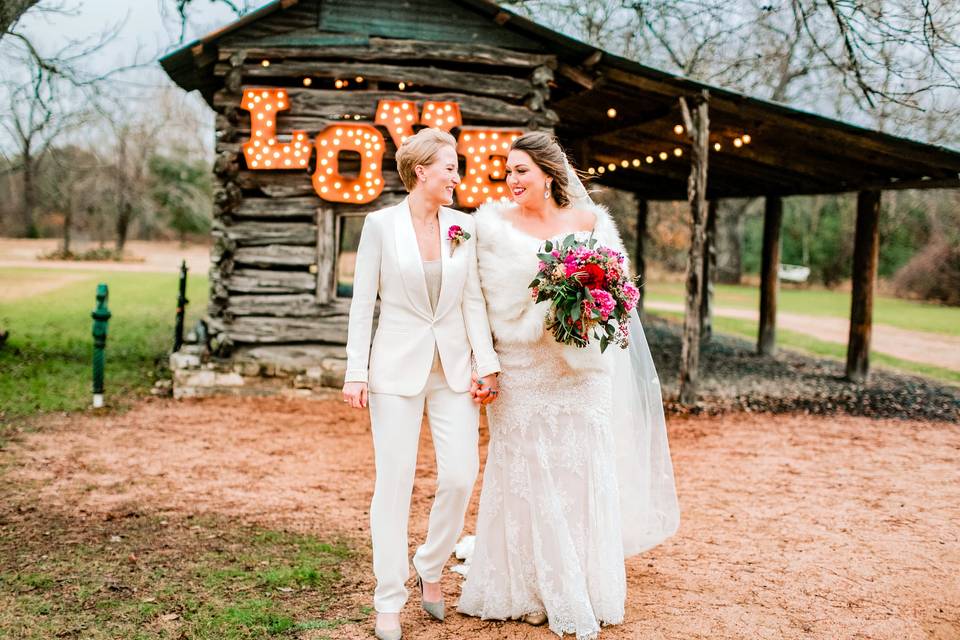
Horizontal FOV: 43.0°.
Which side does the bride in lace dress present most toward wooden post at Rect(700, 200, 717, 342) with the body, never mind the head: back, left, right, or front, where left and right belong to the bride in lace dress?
back

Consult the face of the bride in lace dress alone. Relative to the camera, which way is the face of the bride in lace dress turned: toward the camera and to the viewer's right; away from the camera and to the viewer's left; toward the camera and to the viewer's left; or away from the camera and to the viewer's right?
toward the camera and to the viewer's left

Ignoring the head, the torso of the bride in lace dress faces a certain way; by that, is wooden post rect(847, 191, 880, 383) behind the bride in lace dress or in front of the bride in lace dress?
behind

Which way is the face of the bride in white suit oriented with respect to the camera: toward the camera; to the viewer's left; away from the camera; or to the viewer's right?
to the viewer's right

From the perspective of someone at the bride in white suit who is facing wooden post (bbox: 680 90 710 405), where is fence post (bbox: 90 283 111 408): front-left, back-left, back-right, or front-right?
front-left

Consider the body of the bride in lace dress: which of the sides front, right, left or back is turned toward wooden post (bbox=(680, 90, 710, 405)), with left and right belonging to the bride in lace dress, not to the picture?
back

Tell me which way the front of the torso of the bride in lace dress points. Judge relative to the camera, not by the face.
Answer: toward the camera
